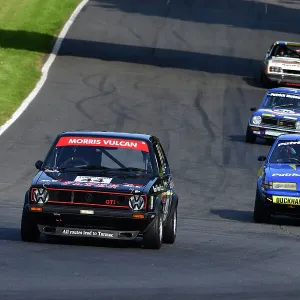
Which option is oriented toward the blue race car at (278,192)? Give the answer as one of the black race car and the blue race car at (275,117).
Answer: the blue race car at (275,117)

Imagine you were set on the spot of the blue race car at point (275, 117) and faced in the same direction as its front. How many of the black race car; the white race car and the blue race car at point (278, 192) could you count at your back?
1

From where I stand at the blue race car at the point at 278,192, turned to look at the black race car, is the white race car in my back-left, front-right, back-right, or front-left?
back-right

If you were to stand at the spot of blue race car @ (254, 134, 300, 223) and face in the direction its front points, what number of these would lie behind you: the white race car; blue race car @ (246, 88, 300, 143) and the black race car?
2

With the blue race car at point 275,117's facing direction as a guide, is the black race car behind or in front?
in front

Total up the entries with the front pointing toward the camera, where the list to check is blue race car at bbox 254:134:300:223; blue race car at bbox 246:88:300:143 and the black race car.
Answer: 3

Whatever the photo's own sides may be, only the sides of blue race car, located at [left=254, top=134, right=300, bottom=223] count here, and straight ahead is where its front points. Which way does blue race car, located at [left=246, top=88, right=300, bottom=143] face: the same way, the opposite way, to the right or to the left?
the same way

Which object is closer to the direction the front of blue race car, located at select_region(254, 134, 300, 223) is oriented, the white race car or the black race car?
the black race car

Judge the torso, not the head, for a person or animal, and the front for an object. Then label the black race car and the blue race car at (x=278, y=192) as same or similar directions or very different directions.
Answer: same or similar directions

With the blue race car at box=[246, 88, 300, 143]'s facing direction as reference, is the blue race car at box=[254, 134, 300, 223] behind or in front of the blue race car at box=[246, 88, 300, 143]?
in front

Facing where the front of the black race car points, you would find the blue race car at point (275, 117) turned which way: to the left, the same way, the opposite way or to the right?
the same way

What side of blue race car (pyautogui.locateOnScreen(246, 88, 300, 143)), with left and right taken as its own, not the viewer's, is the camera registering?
front

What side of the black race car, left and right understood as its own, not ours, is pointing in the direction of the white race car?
back

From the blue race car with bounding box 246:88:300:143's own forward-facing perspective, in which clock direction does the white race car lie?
The white race car is roughly at 6 o'clock from the blue race car.
